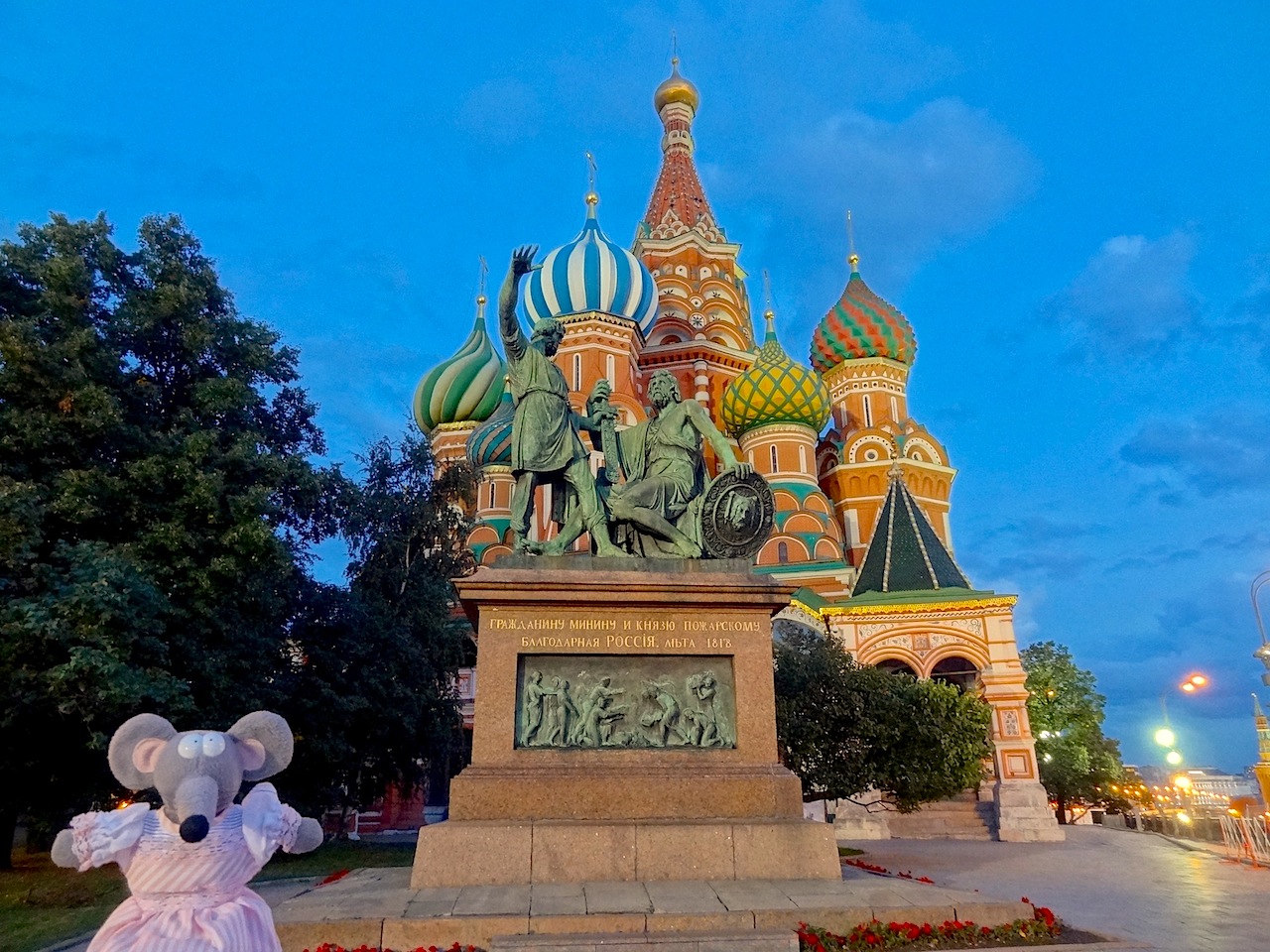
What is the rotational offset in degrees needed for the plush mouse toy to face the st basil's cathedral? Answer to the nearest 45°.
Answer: approximately 135° to its left

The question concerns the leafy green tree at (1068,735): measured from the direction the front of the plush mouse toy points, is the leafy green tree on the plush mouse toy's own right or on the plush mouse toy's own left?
on the plush mouse toy's own left

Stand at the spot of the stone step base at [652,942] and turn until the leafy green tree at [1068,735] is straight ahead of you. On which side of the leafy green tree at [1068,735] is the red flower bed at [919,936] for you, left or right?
right

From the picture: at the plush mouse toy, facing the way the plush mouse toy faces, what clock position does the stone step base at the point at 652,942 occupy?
The stone step base is roughly at 8 o'clock from the plush mouse toy.

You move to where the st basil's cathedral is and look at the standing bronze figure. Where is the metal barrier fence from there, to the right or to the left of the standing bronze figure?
left

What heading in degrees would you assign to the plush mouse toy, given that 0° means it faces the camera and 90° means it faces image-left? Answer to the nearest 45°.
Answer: approximately 0°

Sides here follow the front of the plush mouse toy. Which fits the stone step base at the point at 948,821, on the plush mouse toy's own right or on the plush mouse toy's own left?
on the plush mouse toy's own left

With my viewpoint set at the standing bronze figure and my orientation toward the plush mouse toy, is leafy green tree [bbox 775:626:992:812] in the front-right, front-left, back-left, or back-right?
back-left

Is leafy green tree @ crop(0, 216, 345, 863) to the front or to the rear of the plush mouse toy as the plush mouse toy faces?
to the rear

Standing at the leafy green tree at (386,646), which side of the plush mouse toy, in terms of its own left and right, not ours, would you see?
back
